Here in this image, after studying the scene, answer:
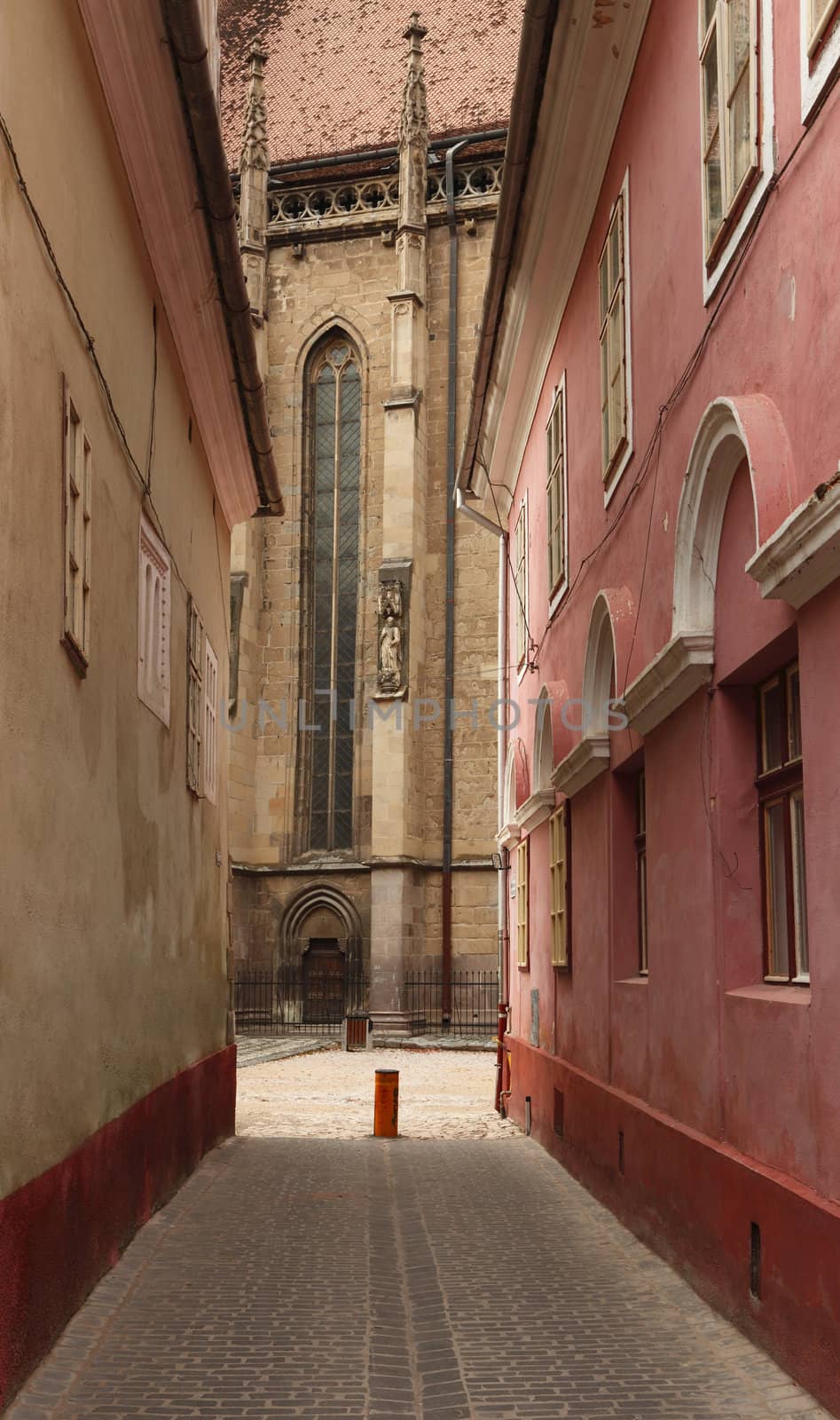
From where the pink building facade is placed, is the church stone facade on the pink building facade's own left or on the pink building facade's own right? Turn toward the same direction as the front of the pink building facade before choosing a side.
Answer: on the pink building facade's own right

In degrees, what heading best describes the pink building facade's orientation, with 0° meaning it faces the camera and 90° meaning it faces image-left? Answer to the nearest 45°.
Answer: approximately 90°

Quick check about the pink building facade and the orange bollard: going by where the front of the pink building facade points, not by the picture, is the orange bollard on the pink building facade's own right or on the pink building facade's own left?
on the pink building facade's own right

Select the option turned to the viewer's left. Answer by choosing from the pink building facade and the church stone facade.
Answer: the pink building facade

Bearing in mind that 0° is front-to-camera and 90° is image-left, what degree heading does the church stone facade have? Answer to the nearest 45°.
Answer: approximately 0°

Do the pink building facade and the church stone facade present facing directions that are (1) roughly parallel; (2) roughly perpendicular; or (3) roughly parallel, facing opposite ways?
roughly perpendicular

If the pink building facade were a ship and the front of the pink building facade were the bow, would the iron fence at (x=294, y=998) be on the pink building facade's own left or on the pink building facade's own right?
on the pink building facade's own right

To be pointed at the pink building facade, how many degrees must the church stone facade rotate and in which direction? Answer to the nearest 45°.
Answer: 0° — it already faces it

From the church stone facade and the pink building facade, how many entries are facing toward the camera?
1
